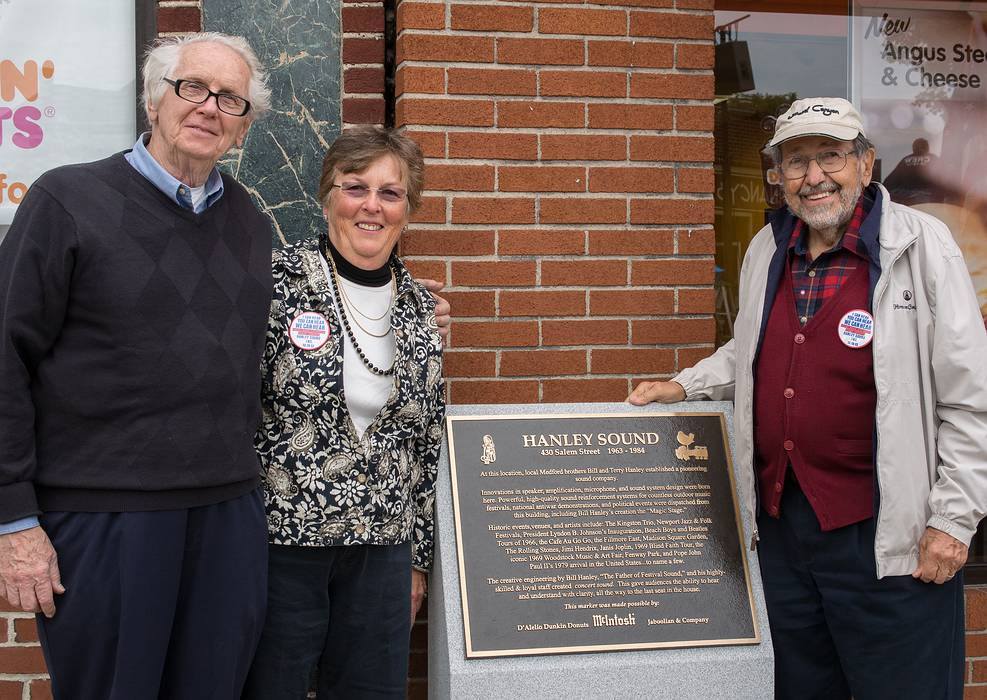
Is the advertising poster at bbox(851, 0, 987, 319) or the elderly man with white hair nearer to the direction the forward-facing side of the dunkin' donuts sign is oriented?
the elderly man with white hair

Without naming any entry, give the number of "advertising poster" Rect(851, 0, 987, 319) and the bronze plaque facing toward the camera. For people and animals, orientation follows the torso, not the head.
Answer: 2

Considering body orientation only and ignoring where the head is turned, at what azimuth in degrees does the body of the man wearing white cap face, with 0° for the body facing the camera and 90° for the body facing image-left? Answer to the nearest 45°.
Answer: approximately 45°

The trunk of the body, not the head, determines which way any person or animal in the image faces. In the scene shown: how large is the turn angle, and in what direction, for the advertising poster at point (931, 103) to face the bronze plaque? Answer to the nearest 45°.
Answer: approximately 45° to its right

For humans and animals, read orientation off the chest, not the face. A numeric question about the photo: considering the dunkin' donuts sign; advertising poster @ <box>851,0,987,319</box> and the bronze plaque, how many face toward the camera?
3

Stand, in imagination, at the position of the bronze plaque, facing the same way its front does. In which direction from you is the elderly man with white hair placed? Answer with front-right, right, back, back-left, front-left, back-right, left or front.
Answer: front-right

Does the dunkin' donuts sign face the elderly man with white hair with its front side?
yes

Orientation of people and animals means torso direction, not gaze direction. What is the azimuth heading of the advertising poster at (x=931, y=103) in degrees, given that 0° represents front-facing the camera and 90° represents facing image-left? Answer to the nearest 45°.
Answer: approximately 0°

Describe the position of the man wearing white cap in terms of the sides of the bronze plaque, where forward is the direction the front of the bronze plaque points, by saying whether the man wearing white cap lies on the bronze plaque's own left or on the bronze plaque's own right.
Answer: on the bronze plaque's own left

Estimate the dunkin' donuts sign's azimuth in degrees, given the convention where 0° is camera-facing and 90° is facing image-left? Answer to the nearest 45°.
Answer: approximately 0°

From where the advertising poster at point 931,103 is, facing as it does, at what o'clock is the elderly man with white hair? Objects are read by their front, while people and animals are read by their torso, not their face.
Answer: The elderly man with white hair is roughly at 1 o'clock from the advertising poster.
